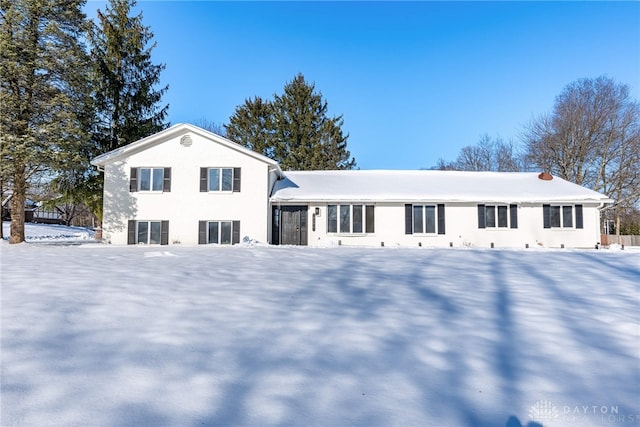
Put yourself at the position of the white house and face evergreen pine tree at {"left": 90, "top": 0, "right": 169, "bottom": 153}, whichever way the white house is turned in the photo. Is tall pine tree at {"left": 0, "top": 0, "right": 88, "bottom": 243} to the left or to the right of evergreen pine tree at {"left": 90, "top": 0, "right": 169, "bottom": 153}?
left

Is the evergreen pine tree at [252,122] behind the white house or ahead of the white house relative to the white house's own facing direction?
behind

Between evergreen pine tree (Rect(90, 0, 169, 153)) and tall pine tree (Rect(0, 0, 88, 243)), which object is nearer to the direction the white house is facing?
the tall pine tree

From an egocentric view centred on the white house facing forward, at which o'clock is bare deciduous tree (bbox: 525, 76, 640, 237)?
The bare deciduous tree is roughly at 8 o'clock from the white house.

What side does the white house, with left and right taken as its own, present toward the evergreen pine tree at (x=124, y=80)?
right

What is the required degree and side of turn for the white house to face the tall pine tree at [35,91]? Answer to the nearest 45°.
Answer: approximately 90° to its right

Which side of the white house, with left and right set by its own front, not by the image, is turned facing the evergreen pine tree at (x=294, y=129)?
back

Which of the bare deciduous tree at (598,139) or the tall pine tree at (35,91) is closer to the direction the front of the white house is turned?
the tall pine tree

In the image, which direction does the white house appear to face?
toward the camera
